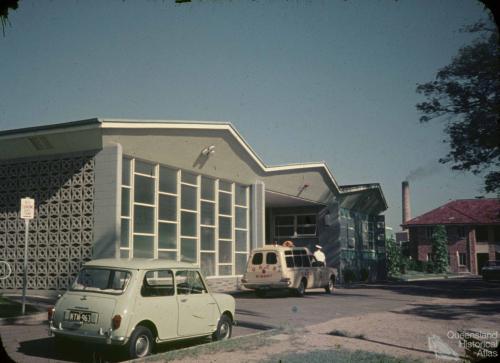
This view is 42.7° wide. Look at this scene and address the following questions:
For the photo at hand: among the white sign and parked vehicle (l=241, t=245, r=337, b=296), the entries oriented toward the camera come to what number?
1

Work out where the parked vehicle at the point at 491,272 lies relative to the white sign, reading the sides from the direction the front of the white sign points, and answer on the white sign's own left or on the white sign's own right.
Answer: on the white sign's own left

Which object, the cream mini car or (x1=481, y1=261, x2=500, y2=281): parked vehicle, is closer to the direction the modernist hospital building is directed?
the cream mini car

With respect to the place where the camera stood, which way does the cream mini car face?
facing away from the viewer and to the right of the viewer

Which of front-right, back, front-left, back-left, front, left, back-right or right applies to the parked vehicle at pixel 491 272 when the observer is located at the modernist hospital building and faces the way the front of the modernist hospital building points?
left

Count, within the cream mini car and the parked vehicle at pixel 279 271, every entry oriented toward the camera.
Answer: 0

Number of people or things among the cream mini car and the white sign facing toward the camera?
1

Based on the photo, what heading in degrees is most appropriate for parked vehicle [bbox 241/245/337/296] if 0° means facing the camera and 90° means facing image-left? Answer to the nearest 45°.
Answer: approximately 225°

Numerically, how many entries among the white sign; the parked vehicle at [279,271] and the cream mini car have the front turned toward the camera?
1

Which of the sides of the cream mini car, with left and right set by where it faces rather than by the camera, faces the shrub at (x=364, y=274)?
front
